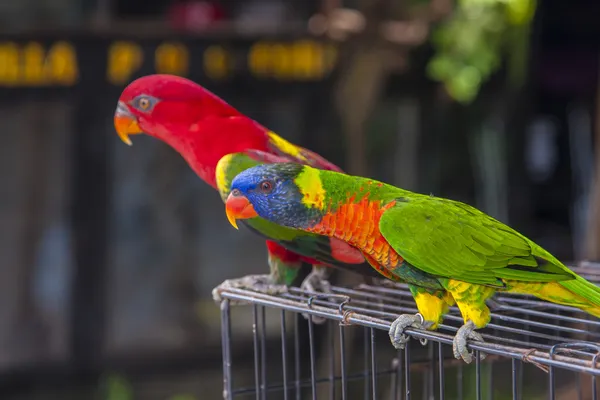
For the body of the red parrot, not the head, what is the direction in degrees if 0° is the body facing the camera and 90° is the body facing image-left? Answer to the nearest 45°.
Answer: approximately 90°

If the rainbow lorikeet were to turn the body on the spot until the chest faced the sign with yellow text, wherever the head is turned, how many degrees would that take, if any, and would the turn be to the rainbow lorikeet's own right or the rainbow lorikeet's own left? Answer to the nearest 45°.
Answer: approximately 45° to the rainbow lorikeet's own right

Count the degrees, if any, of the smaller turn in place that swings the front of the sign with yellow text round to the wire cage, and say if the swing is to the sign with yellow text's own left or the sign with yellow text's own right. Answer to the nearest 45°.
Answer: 0° — it already faces it

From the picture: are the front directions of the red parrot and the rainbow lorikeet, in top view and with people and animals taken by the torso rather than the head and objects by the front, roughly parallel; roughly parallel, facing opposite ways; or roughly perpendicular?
roughly parallel

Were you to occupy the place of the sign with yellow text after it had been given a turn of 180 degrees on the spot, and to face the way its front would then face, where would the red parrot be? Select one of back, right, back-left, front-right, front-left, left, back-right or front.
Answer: back

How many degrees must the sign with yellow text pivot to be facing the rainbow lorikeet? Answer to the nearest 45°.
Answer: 0° — it already faces it

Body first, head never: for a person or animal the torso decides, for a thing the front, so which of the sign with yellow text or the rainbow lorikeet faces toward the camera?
the sign with yellow text

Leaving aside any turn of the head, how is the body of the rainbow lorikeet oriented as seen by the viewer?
to the viewer's left

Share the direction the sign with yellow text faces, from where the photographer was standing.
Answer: facing the viewer

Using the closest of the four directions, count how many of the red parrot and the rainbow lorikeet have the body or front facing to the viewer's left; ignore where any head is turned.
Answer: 2

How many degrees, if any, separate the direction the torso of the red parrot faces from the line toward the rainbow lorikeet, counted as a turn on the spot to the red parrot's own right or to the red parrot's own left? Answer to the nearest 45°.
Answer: approximately 135° to the red parrot's own left
